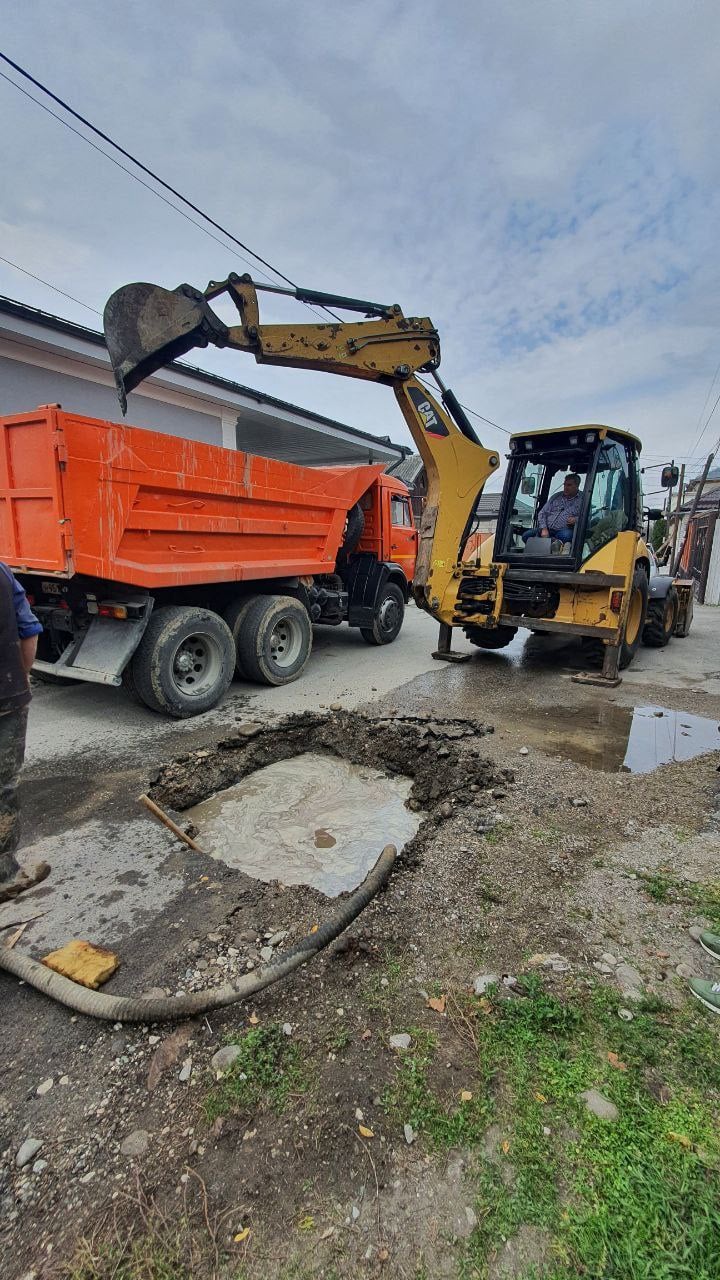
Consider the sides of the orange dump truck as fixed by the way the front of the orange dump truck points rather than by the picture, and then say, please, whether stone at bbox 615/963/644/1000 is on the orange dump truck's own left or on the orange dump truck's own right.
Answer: on the orange dump truck's own right

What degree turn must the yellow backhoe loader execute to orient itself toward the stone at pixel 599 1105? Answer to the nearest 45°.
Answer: approximately 135° to its right

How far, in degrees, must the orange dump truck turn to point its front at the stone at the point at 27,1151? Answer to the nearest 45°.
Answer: approximately 135° to its right

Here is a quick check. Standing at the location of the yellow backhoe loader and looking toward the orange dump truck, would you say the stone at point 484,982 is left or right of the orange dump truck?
left

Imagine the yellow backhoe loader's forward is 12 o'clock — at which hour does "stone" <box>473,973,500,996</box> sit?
The stone is roughly at 5 o'clock from the yellow backhoe loader.

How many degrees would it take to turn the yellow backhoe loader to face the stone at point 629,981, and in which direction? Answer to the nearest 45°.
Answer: approximately 135° to its right

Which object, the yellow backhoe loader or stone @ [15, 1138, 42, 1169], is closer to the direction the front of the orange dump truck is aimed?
the yellow backhoe loader

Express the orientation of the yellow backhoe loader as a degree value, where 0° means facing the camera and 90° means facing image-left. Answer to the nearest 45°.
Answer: approximately 225°

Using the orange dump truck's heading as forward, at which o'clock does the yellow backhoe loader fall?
The yellow backhoe loader is roughly at 1 o'clock from the orange dump truck.

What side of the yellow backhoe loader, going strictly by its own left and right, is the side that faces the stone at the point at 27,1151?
back

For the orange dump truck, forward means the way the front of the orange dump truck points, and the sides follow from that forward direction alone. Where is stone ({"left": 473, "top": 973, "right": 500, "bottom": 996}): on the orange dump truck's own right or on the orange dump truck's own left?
on the orange dump truck's own right

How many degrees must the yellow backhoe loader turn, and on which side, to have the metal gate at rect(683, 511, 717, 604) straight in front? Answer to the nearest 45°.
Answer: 0° — it already faces it

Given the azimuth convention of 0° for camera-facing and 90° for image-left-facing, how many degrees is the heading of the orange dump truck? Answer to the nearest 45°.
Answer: approximately 225°

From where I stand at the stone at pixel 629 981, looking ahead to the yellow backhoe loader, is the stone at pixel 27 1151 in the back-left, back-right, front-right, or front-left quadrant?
back-left
